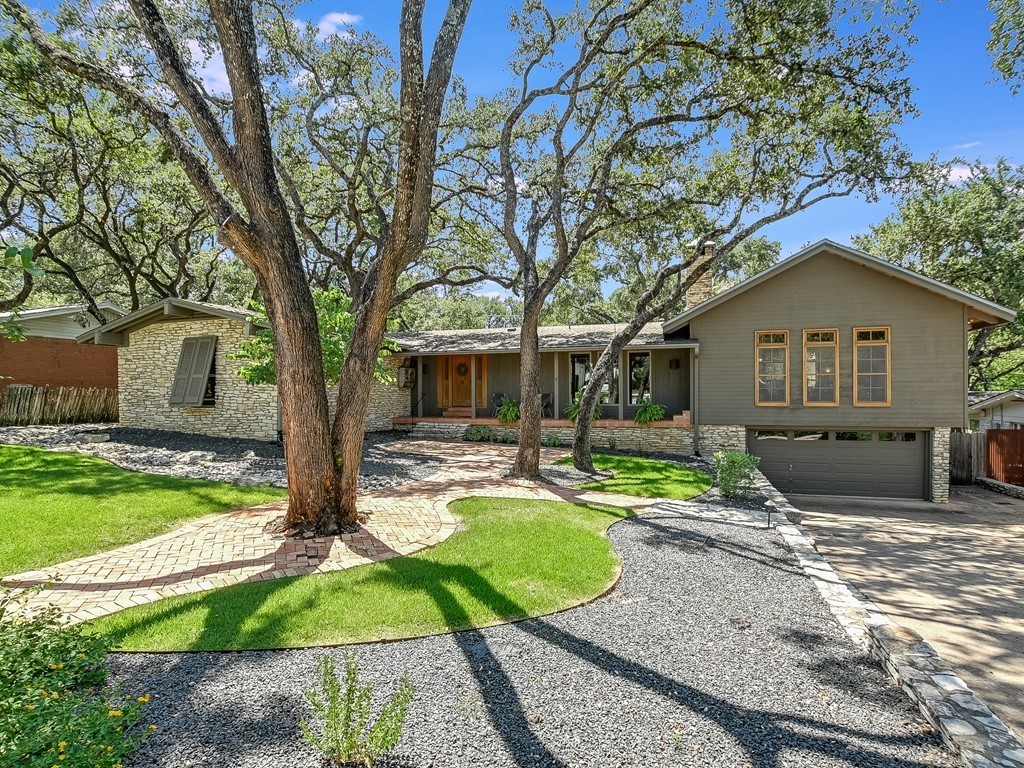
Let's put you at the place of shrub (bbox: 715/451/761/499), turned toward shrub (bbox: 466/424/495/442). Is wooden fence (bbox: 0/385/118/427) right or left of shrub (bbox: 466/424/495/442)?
left

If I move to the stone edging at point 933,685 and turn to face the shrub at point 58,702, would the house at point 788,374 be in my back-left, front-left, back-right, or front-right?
back-right

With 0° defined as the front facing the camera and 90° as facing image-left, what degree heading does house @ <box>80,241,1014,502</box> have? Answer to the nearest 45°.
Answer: approximately 0°

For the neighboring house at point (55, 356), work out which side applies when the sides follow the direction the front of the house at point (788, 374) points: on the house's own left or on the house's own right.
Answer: on the house's own right

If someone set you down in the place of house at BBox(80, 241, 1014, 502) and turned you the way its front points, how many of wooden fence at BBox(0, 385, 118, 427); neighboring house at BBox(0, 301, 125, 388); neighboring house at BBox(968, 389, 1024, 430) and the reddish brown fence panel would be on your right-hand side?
2

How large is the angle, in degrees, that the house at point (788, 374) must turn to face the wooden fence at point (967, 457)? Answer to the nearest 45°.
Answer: approximately 135° to its left

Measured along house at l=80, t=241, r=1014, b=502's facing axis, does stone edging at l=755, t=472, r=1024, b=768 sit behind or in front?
in front

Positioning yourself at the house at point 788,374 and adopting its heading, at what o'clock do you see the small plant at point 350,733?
The small plant is roughly at 1 o'clock from the house.

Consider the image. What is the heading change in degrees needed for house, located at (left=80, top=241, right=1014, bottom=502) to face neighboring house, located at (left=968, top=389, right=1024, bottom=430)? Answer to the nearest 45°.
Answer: approximately 135° to its left

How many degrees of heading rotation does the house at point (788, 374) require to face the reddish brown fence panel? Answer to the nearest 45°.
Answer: approximately 90° to its left

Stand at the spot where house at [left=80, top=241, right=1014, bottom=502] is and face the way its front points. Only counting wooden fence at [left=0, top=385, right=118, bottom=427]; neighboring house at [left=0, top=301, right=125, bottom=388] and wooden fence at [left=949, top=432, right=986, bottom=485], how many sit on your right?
2
